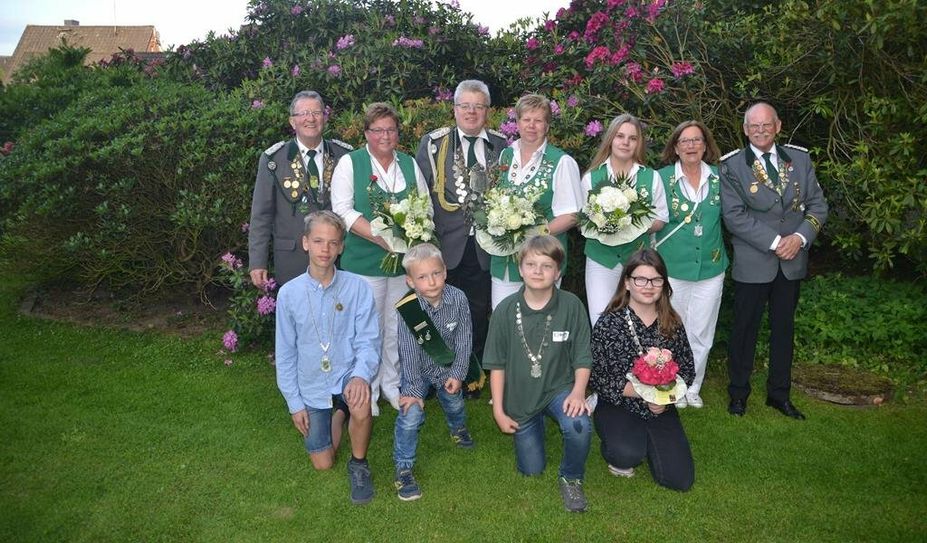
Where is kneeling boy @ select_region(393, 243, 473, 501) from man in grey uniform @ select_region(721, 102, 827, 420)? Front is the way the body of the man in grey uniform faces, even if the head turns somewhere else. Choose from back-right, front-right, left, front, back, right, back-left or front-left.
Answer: front-right

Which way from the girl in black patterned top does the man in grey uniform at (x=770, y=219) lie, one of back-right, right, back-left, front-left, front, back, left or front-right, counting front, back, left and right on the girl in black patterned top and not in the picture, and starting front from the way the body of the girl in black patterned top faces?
back-left

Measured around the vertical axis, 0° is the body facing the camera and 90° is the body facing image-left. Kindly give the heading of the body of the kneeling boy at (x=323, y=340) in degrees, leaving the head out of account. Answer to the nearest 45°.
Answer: approximately 0°

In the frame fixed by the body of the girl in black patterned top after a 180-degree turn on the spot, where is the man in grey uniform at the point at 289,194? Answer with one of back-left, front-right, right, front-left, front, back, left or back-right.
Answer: left

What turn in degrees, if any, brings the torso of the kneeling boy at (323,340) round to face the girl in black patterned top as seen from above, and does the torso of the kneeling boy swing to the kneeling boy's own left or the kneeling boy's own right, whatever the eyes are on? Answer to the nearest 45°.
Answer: approximately 90° to the kneeling boy's own left

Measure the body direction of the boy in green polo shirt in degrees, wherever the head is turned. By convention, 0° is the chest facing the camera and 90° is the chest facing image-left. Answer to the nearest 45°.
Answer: approximately 0°

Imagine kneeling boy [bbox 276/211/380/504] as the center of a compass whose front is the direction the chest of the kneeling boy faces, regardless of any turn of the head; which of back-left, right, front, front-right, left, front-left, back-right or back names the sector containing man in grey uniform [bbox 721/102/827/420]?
left
